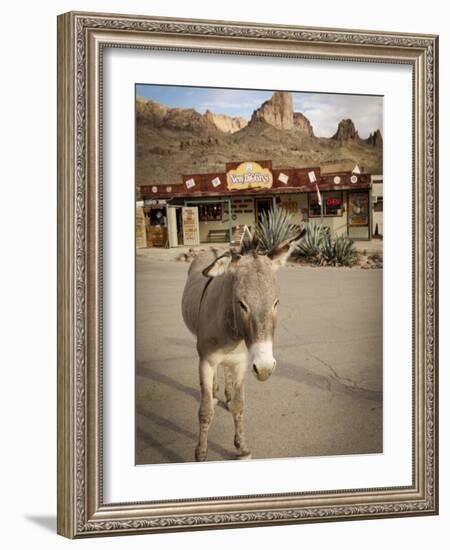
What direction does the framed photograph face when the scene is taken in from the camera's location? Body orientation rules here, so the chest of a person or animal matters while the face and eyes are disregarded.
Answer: facing the viewer and to the right of the viewer
